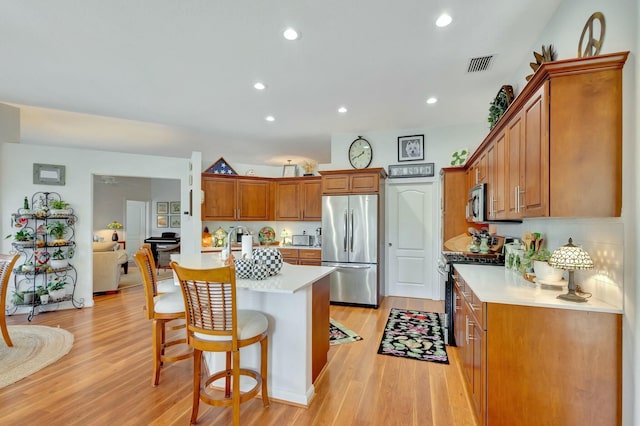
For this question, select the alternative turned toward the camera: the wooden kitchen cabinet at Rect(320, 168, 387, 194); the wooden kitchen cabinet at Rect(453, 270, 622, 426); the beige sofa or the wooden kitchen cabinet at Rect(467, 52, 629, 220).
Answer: the wooden kitchen cabinet at Rect(320, 168, 387, 194)

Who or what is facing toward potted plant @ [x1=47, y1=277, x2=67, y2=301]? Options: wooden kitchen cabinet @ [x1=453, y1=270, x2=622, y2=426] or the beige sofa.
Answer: the wooden kitchen cabinet

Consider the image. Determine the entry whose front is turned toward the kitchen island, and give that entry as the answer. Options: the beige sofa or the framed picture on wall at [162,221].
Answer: the framed picture on wall

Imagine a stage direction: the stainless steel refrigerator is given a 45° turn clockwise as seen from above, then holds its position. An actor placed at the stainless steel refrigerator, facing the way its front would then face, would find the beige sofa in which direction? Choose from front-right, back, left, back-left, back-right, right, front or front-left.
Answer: front-right

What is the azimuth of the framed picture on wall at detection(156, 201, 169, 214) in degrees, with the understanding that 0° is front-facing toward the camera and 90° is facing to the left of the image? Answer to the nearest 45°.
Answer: approximately 0°

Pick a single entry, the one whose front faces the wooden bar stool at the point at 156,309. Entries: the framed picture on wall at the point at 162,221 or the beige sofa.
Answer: the framed picture on wall

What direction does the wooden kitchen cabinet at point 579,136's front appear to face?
to the viewer's left

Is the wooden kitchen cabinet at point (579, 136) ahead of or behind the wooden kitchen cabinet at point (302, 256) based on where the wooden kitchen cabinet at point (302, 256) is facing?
ahead

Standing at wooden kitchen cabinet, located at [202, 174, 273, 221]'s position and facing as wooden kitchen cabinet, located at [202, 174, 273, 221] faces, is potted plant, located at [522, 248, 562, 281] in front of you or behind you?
in front
